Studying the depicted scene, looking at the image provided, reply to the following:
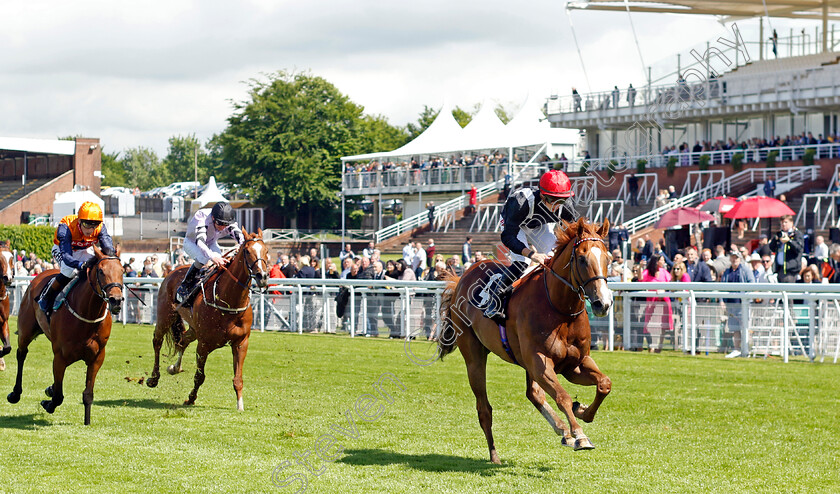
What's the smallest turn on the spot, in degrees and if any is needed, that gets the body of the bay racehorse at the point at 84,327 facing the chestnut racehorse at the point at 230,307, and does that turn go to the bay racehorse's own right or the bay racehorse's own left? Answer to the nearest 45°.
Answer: approximately 90° to the bay racehorse's own left

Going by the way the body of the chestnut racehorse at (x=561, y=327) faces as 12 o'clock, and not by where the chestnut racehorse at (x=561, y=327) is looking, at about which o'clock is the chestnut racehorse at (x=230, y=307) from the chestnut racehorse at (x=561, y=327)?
the chestnut racehorse at (x=230, y=307) is roughly at 6 o'clock from the chestnut racehorse at (x=561, y=327).

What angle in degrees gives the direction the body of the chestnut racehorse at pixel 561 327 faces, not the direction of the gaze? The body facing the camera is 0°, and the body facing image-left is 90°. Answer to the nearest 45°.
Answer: approximately 315°

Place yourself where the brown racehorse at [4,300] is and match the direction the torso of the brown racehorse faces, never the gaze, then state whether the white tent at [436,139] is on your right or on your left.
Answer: on your left

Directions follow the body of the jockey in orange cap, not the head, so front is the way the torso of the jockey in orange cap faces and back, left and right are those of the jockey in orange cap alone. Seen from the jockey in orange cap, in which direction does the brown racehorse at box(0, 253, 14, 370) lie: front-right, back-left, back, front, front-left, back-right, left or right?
back-left

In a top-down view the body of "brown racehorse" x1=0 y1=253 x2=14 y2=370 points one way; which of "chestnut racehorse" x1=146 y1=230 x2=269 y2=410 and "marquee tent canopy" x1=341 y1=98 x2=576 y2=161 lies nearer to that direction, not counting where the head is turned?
the chestnut racehorse

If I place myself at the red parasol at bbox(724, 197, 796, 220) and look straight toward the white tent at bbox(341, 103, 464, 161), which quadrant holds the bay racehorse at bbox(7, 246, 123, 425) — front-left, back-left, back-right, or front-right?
back-left

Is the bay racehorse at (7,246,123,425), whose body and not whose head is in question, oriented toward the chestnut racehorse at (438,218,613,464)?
yes

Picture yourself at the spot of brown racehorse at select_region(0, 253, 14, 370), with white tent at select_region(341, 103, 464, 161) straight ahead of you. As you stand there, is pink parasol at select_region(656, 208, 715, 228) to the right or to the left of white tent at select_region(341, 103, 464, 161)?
right

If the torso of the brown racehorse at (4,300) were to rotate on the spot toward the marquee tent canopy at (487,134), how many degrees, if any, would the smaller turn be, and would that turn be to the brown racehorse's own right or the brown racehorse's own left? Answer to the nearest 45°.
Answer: approximately 90° to the brown racehorse's own left
